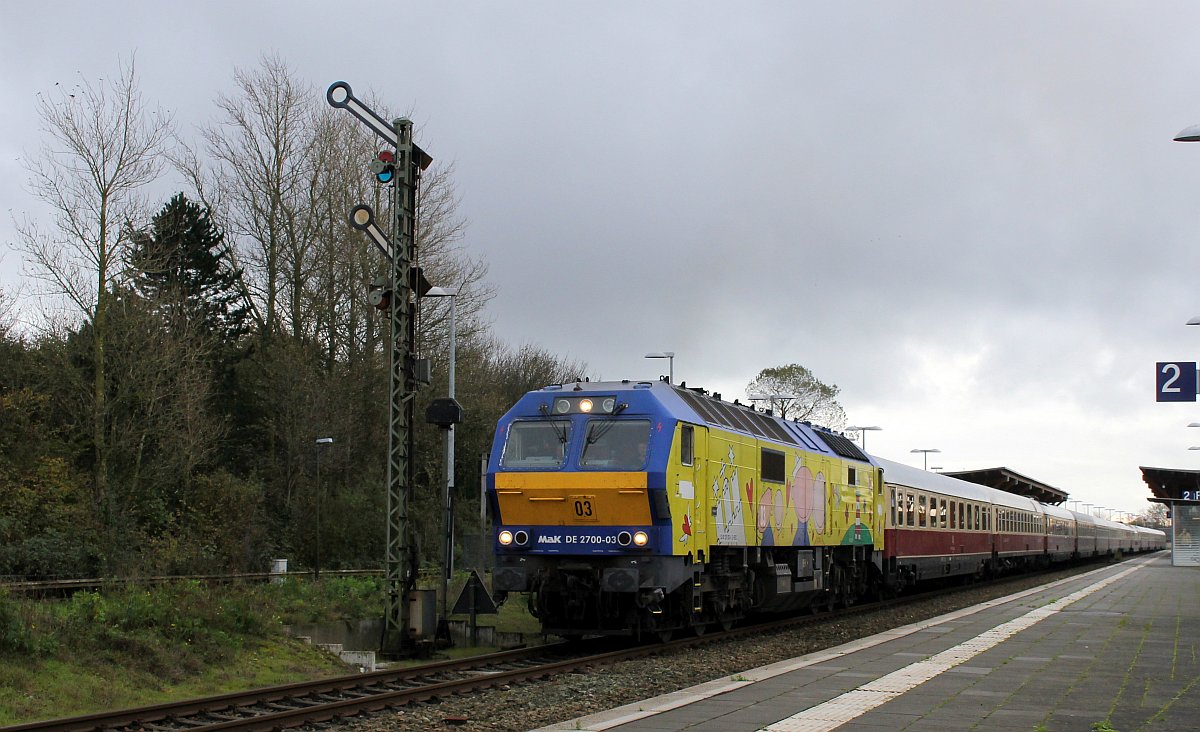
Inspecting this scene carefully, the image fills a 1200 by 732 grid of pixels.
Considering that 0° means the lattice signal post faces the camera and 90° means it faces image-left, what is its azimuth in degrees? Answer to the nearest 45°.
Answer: approximately 180°

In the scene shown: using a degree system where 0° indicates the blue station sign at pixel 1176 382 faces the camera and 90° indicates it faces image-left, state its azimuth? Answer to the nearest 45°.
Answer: approximately 0°

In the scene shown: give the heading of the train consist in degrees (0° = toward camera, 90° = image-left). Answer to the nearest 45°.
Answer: approximately 45°

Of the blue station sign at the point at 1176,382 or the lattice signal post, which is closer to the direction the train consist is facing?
the lattice signal post
